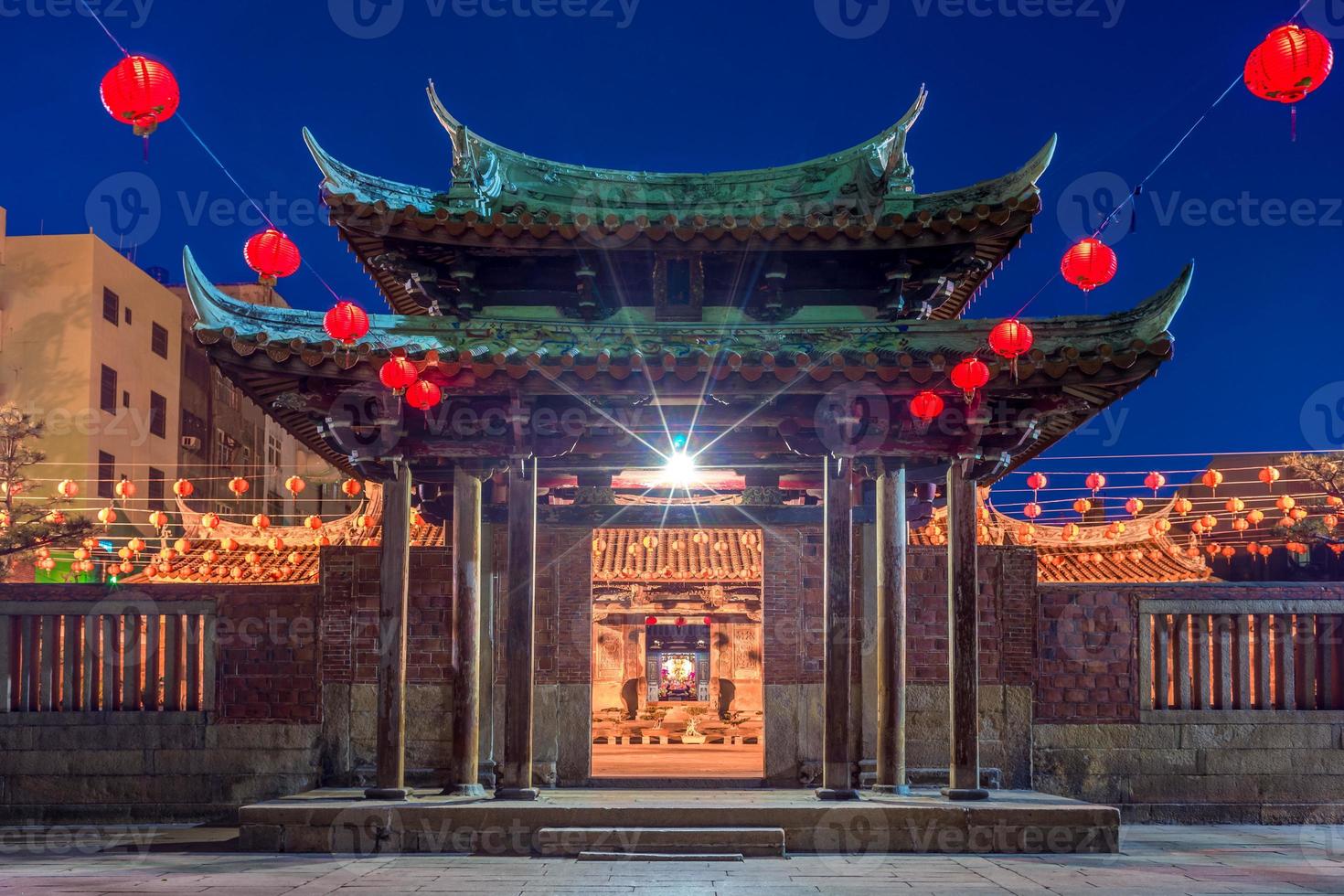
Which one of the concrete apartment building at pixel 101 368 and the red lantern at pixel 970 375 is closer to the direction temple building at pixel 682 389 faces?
the red lantern

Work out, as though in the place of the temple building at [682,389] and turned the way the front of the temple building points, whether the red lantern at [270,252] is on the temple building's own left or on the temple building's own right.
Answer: on the temple building's own right

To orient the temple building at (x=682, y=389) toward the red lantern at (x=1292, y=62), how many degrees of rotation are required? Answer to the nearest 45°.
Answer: approximately 45° to its left

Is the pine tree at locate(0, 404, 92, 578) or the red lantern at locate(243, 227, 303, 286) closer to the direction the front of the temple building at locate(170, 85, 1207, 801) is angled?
the red lantern

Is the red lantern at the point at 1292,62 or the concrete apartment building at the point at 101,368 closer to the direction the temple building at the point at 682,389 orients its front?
the red lantern

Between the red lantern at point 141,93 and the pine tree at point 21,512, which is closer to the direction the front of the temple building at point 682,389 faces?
the red lantern

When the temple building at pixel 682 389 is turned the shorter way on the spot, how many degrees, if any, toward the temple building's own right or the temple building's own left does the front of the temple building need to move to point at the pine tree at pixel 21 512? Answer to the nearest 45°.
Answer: approximately 135° to the temple building's own right

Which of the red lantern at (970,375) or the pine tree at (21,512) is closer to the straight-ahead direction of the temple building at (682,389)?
the red lantern

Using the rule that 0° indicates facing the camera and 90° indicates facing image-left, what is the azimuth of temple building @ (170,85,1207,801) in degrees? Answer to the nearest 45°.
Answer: approximately 0°
